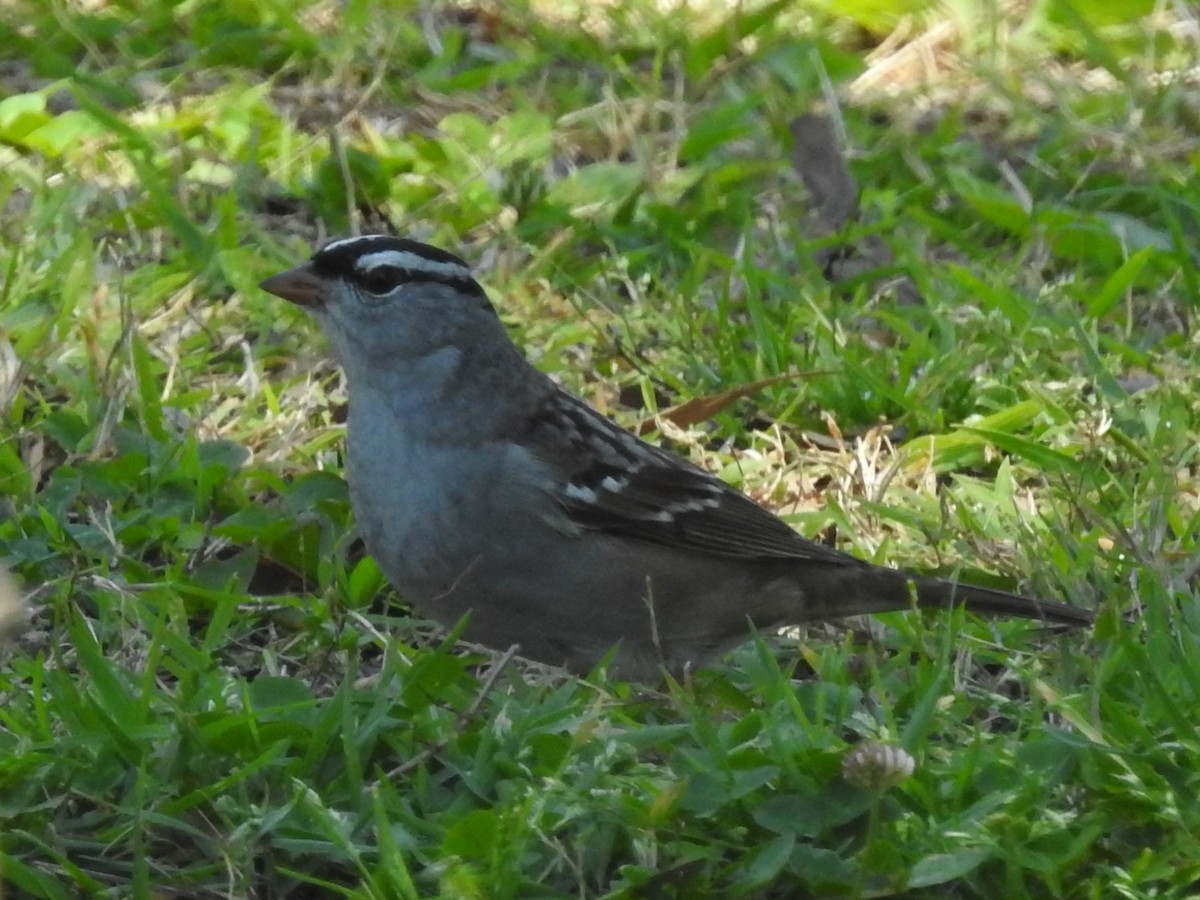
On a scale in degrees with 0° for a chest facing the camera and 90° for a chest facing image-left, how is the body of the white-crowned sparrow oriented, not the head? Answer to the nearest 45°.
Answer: approximately 90°
